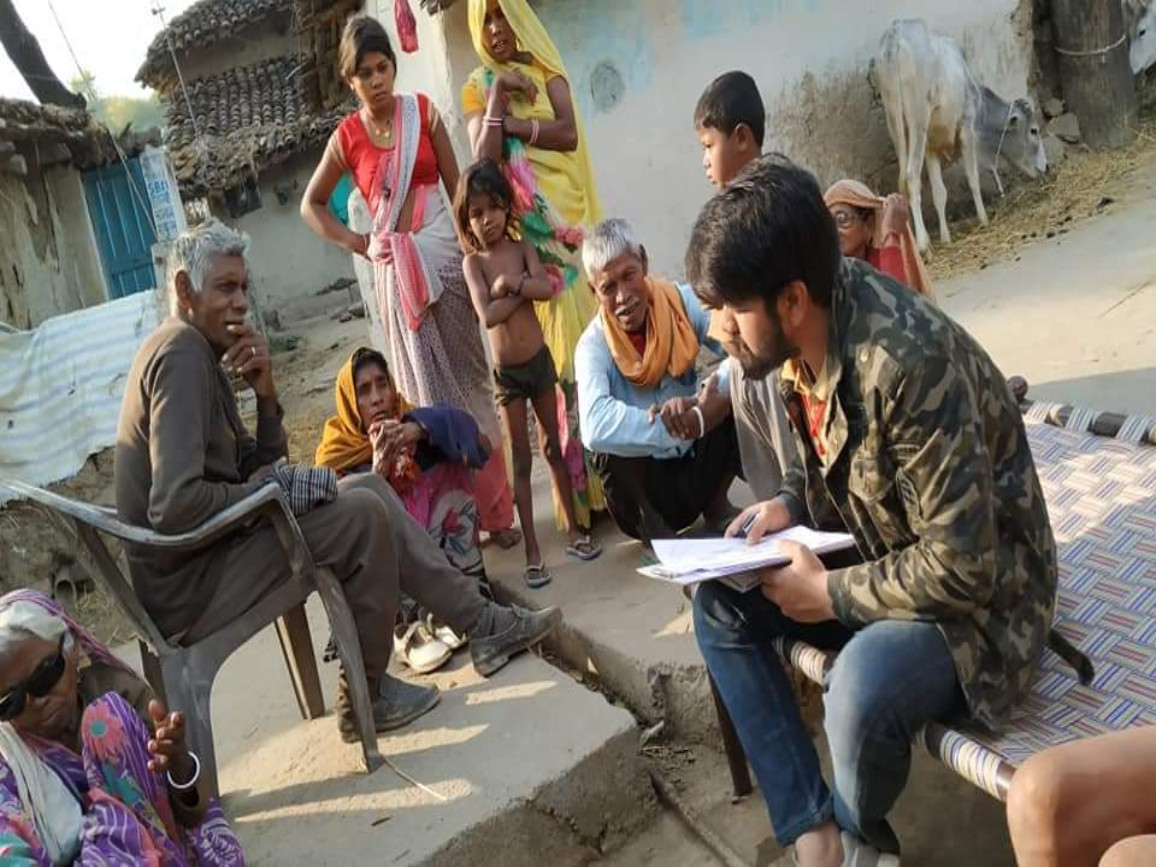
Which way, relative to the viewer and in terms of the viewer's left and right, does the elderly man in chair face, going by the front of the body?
facing to the right of the viewer

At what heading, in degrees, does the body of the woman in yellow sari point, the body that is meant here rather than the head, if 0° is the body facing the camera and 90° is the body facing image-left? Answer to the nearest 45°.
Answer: approximately 0°

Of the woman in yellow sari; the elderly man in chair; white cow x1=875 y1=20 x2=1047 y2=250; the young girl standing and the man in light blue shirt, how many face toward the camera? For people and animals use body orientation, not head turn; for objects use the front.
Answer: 3

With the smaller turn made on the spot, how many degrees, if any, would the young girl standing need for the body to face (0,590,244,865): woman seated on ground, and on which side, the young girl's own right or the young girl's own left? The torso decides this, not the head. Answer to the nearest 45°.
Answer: approximately 45° to the young girl's own right

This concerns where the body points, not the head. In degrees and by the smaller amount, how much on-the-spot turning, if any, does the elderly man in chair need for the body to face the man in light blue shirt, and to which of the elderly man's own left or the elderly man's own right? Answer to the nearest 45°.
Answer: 0° — they already face them

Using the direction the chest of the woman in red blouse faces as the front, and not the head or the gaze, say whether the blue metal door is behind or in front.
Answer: behind

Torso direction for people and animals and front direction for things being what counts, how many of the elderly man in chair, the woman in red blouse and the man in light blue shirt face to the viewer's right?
1

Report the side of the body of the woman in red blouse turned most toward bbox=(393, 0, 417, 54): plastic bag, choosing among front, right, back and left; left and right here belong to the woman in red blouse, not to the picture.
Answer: back

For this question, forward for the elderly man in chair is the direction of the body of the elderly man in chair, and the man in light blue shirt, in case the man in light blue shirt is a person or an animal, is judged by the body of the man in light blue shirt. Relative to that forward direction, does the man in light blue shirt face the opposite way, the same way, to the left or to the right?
to the right

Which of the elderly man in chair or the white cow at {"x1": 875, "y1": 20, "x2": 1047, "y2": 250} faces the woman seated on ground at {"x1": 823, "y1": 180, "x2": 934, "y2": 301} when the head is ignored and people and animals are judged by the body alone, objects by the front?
the elderly man in chair
